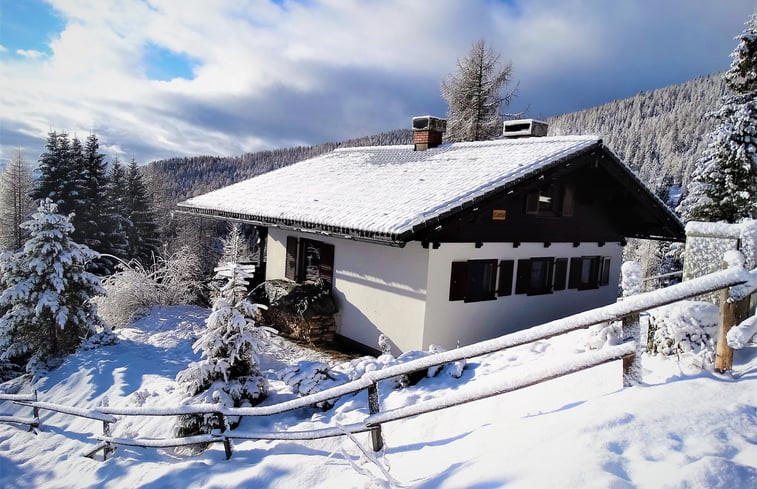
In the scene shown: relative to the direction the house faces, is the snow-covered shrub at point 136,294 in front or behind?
behind

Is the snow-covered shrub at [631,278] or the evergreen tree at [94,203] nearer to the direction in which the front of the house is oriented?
the snow-covered shrub

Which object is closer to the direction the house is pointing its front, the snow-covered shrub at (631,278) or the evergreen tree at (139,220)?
the snow-covered shrub

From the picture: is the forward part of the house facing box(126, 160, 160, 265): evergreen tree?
no

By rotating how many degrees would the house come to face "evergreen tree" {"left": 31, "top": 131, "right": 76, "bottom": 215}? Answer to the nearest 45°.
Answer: approximately 180°

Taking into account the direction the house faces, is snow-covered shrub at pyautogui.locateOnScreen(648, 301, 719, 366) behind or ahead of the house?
ahead

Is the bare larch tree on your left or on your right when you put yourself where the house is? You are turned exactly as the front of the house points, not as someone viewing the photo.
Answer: on your left

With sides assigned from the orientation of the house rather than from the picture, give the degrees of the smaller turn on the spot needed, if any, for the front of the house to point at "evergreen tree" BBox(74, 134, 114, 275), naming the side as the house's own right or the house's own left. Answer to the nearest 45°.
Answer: approximately 180°

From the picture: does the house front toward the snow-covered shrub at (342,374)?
no

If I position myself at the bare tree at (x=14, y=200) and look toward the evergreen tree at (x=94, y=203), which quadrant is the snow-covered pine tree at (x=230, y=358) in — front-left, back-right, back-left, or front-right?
front-right

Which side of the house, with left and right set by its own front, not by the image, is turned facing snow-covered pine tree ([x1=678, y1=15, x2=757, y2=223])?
left

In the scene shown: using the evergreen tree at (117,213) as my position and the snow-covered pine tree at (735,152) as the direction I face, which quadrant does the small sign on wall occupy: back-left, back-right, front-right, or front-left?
front-right

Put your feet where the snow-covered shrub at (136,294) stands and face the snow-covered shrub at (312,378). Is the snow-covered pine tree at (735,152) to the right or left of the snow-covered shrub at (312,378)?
left

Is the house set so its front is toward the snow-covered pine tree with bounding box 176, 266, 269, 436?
no

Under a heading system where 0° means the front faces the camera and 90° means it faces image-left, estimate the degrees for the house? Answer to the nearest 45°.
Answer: approximately 315°

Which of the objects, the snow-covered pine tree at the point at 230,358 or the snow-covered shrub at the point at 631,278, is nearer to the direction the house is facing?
the snow-covered shrub
